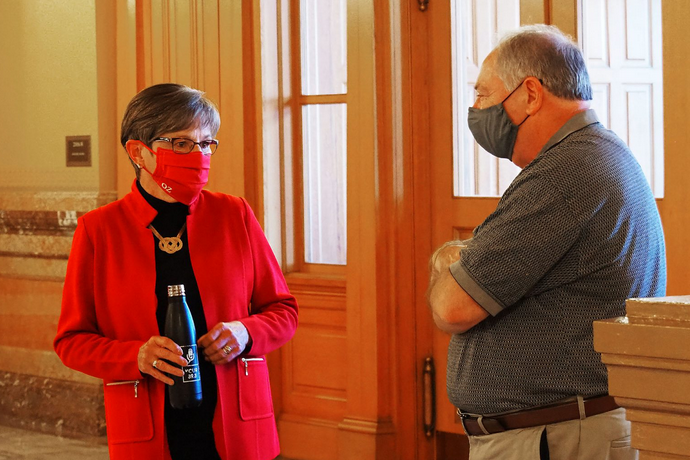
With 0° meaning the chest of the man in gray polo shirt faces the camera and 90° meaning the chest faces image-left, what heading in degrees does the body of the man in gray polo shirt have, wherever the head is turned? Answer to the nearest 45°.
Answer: approximately 90°

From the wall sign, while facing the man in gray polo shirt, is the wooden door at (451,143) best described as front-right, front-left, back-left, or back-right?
front-left

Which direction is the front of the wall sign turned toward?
toward the camera

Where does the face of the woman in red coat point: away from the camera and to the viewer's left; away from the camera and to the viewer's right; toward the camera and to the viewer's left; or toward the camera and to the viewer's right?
toward the camera and to the viewer's right

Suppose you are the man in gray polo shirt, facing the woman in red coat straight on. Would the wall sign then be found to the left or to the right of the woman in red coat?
right

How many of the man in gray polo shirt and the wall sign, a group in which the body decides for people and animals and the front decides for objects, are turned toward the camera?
1

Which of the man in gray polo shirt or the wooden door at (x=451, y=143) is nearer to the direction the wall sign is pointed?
the man in gray polo shirt

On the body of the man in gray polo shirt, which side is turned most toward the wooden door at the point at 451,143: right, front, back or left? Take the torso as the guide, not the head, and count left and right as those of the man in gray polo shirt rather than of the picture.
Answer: right

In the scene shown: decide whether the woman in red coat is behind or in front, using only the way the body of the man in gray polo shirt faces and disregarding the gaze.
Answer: in front

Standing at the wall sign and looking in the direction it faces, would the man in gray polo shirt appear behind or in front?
in front

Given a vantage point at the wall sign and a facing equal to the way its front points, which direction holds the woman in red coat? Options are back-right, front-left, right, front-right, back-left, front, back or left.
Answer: front
